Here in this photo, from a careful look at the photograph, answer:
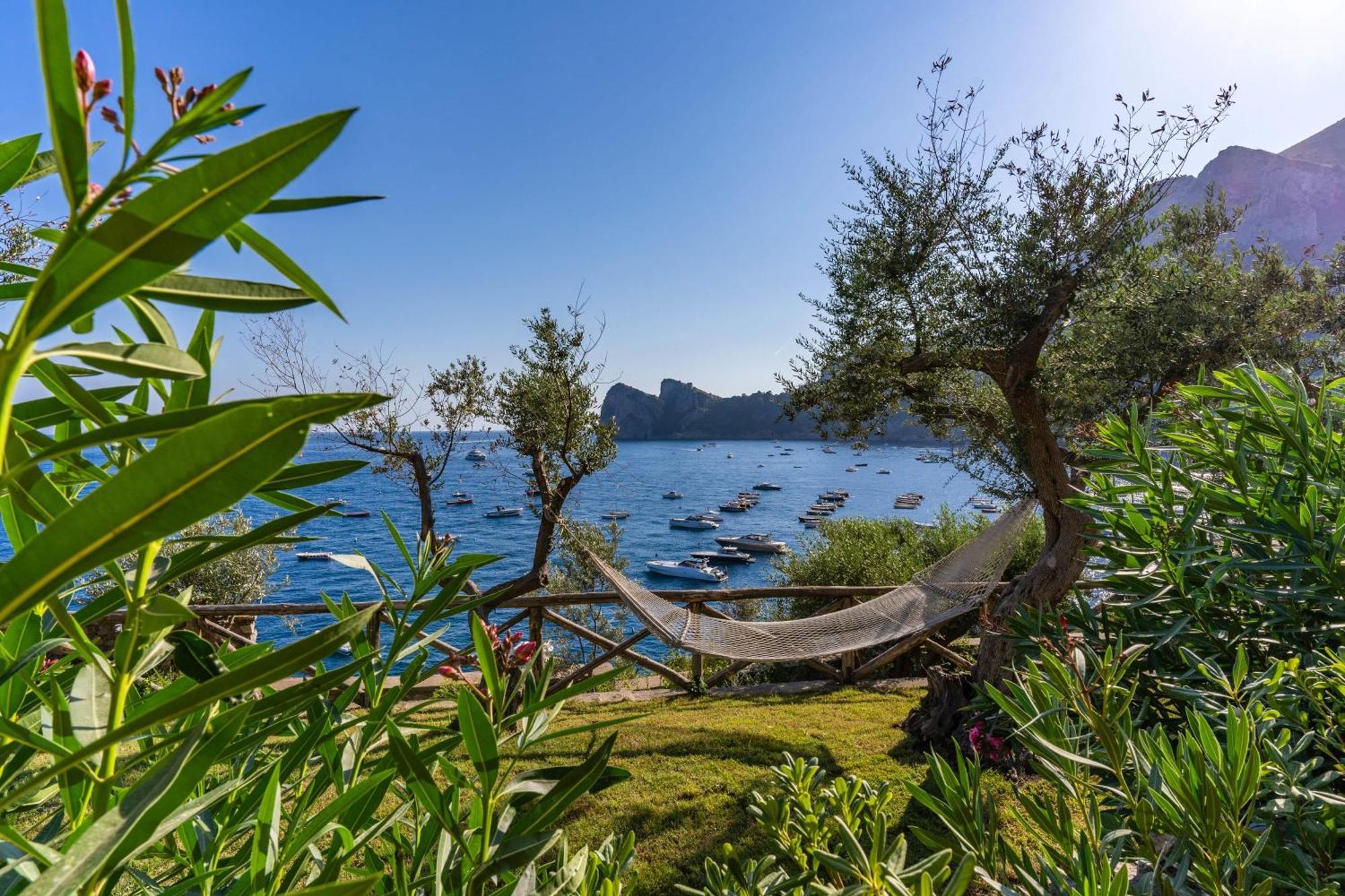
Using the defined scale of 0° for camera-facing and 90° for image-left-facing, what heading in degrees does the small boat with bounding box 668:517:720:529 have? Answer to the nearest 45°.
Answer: approximately 90°

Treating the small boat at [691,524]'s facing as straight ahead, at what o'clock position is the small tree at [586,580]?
The small tree is roughly at 9 o'clock from the small boat.

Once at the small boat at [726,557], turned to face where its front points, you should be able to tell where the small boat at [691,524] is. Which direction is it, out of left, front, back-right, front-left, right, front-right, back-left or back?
right

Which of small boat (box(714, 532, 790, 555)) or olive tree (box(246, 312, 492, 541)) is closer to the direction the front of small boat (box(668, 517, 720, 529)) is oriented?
the olive tree

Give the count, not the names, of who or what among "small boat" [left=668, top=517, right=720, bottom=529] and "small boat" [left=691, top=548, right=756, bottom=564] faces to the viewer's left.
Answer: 2

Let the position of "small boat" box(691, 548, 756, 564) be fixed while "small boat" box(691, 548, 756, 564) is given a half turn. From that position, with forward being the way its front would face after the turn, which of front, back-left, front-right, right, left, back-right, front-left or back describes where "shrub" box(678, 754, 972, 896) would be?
right

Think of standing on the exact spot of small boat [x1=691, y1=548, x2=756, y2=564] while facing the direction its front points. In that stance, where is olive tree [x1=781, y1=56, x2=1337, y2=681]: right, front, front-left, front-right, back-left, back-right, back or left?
left

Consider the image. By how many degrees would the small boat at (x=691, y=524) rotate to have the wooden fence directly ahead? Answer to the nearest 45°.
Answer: approximately 90° to its left

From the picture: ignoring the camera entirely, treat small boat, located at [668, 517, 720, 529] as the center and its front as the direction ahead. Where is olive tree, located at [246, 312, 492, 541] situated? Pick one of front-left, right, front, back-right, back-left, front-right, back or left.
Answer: left

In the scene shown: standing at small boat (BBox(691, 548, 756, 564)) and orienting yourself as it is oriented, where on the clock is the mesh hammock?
The mesh hammock is roughly at 9 o'clock from the small boat.

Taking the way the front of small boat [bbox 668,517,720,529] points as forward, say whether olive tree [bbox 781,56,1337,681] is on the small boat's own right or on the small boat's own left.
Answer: on the small boat's own left

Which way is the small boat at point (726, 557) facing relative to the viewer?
to the viewer's left
